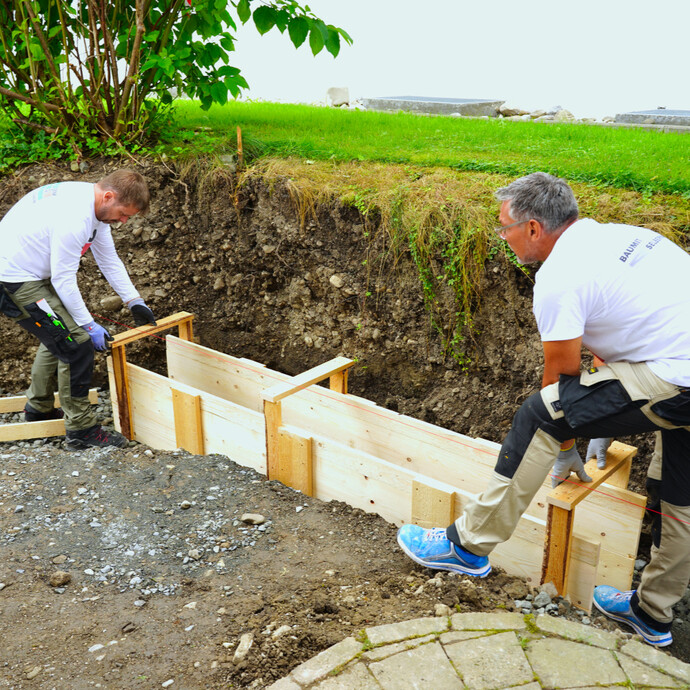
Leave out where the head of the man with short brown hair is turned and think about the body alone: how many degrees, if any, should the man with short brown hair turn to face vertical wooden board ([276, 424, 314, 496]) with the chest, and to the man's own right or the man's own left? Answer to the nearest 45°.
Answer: approximately 45° to the man's own right

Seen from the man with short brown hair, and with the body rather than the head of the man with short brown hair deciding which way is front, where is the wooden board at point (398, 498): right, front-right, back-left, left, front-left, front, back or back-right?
front-right

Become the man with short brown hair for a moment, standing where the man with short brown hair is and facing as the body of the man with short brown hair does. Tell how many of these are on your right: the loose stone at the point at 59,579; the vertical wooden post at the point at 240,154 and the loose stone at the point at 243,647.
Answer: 2

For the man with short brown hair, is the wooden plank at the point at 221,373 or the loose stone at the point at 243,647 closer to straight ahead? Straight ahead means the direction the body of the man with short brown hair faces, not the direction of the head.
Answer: the wooden plank

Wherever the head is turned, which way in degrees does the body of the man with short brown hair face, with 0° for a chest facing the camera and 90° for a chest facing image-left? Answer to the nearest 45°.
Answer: approximately 270°

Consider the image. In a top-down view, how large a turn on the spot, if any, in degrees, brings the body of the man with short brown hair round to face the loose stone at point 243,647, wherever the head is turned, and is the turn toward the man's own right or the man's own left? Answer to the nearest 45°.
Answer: approximately 90° to the man's own right

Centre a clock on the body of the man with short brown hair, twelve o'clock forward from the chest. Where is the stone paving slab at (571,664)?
The stone paving slab is roughly at 2 o'clock from the man with short brown hair.

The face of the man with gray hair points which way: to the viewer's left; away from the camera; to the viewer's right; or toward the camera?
to the viewer's left

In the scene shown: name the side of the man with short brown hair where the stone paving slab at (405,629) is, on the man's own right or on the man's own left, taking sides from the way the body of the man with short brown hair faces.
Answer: on the man's own right

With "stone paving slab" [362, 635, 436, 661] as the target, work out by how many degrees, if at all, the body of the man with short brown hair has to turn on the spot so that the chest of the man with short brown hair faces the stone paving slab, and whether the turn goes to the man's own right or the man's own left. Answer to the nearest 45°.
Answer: approximately 90° to the man's own right

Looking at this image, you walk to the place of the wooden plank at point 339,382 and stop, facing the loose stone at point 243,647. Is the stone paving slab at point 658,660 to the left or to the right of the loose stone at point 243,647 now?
left

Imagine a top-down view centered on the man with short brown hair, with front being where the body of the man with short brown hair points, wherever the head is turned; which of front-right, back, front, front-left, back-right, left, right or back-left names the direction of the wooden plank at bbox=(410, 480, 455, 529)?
front-right

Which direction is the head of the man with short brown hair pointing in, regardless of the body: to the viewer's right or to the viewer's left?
to the viewer's right

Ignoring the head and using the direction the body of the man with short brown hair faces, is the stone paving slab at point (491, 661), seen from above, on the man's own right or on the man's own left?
on the man's own right
